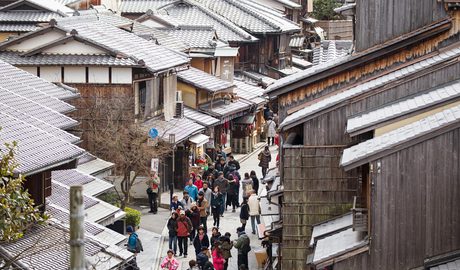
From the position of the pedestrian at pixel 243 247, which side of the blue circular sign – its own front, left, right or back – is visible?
front

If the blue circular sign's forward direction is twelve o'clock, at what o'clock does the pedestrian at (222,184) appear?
The pedestrian is roughly at 9 o'clock from the blue circular sign.

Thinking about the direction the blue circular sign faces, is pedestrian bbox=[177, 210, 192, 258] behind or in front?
in front

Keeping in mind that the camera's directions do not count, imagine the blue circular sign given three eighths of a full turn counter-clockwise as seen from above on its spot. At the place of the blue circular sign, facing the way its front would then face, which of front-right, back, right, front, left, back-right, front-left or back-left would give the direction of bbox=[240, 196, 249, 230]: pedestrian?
right

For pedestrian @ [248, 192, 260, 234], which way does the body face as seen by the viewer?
away from the camera

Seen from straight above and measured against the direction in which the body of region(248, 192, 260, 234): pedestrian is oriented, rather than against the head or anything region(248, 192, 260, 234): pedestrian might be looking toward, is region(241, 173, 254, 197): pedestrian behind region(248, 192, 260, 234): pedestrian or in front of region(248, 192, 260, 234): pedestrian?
in front

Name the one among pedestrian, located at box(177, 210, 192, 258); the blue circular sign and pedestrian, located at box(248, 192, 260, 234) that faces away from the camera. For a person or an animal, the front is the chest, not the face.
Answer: pedestrian, located at box(248, 192, 260, 234)

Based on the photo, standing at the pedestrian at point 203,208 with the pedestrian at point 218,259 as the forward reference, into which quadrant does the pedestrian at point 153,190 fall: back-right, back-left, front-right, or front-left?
back-right
